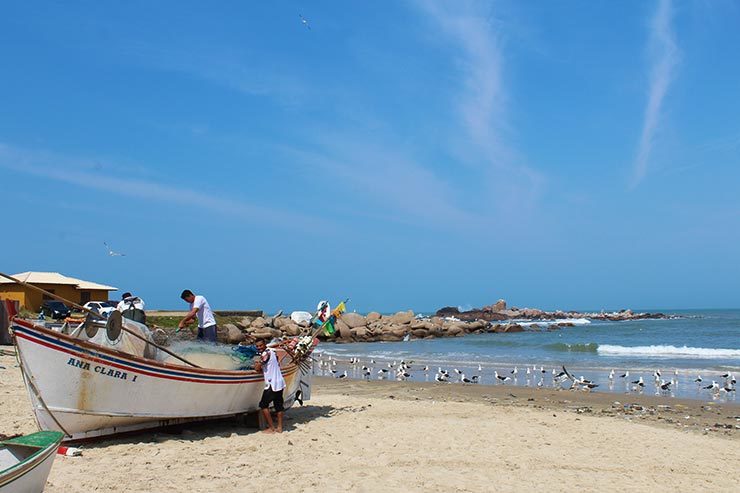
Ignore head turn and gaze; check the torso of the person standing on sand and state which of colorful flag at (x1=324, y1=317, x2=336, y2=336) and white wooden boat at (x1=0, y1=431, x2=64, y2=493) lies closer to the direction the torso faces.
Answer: the white wooden boat

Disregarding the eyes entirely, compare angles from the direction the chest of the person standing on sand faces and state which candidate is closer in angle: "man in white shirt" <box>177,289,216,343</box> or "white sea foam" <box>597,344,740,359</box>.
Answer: the man in white shirt

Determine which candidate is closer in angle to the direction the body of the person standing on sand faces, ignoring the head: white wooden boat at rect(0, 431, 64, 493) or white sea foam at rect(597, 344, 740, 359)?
the white wooden boat

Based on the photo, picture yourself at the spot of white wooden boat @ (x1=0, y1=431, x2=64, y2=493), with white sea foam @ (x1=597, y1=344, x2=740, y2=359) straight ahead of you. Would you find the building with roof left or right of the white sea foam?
left

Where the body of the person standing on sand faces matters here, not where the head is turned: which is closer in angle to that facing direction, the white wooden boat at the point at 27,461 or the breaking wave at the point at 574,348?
the white wooden boat

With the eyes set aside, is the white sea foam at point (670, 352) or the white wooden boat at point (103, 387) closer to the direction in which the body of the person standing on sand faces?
the white wooden boat

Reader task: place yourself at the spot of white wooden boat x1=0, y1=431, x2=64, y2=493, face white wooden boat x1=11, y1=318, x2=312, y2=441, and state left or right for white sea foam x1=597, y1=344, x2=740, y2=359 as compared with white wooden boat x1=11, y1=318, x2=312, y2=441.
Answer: right
